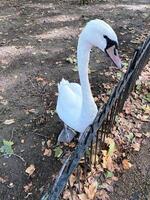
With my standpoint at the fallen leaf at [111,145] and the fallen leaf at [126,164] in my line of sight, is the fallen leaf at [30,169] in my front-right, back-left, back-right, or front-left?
back-right

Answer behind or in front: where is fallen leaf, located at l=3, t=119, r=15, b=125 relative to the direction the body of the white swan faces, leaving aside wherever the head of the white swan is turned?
behind
